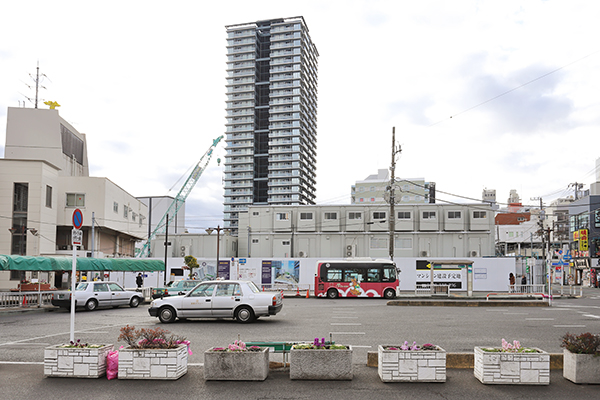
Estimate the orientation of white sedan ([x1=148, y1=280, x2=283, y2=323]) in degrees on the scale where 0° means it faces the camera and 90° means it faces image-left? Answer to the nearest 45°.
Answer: approximately 90°

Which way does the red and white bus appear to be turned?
to the viewer's right

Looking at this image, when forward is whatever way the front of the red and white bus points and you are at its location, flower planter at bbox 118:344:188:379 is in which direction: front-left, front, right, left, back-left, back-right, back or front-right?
right

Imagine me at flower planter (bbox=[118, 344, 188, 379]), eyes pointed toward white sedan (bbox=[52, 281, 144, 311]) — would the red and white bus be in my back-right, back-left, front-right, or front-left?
front-right

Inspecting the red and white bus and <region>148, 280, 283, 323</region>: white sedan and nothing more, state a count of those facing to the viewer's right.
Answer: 1

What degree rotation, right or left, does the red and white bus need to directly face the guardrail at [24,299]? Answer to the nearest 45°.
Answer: approximately 135° to its right

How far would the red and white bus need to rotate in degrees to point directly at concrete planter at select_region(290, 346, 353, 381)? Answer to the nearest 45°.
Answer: approximately 90° to its right

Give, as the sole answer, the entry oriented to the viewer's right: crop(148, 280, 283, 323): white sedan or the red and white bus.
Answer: the red and white bus

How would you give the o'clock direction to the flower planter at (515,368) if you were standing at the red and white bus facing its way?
The flower planter is roughly at 3 o'clock from the red and white bus.

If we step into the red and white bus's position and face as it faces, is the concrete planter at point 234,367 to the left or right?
on its right

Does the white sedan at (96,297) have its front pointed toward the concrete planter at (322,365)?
no

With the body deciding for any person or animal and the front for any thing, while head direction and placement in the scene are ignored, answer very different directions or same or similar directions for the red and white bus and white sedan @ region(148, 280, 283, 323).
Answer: very different directions

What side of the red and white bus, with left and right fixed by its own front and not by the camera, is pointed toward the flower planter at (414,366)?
right

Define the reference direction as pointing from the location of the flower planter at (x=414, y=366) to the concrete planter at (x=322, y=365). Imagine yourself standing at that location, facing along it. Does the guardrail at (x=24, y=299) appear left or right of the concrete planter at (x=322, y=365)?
right

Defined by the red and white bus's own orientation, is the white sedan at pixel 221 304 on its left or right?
on its right

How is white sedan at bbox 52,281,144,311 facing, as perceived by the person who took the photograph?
facing away from the viewer and to the right of the viewer
